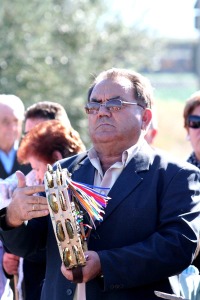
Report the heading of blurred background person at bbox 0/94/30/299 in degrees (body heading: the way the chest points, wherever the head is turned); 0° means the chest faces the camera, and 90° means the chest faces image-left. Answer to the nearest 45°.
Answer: approximately 45°

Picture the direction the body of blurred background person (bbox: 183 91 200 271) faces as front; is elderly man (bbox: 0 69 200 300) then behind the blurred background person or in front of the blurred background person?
in front

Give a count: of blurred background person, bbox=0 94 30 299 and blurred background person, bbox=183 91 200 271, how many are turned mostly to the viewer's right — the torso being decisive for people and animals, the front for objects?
0

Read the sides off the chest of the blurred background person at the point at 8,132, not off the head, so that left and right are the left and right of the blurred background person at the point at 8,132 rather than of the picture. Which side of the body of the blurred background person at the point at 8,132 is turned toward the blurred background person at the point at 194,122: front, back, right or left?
left

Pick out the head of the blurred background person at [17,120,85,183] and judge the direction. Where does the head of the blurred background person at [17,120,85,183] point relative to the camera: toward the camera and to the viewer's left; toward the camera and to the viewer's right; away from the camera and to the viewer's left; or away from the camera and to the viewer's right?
toward the camera and to the viewer's left

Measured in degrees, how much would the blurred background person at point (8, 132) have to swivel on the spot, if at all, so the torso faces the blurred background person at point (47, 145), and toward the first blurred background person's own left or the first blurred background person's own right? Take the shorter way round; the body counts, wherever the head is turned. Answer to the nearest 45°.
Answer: approximately 45° to the first blurred background person's own left

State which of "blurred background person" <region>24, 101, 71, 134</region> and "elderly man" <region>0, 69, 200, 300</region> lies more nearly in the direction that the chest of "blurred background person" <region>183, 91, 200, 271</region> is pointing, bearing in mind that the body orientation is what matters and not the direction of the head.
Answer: the elderly man
